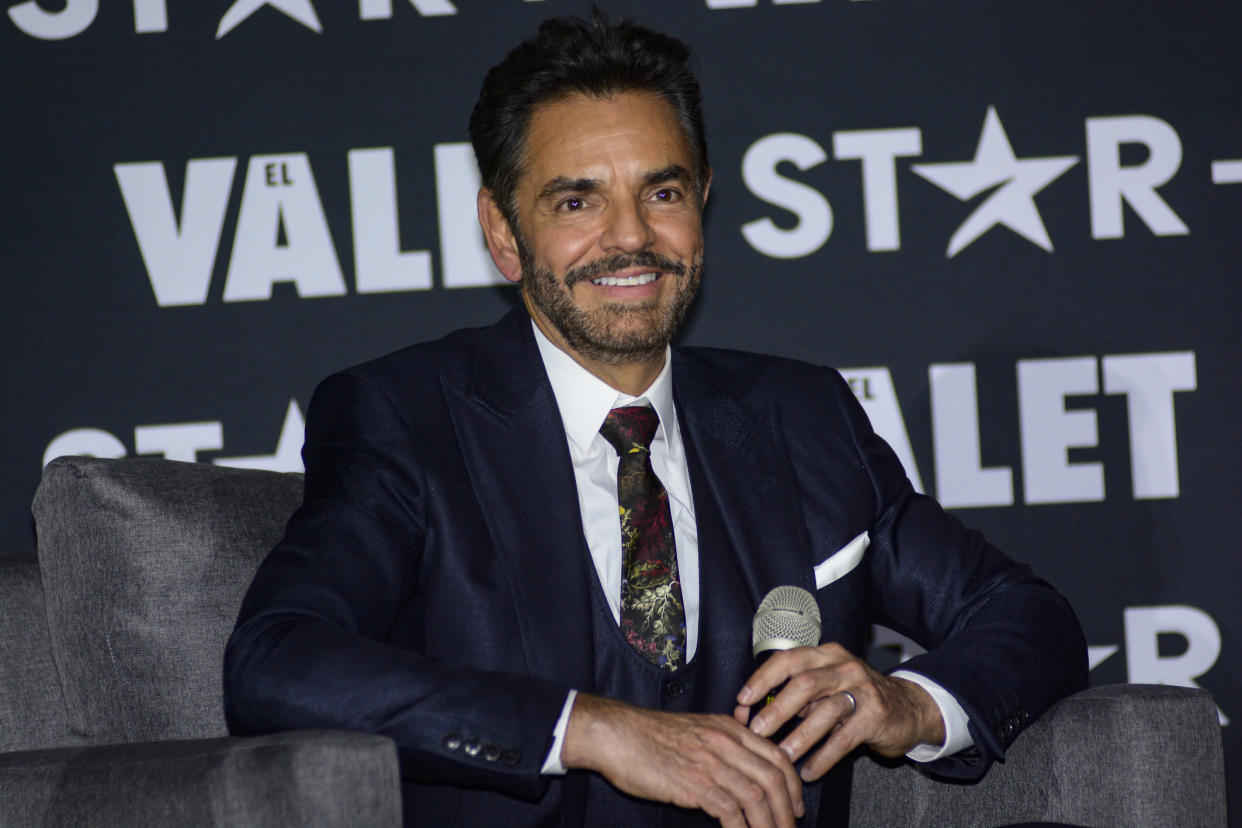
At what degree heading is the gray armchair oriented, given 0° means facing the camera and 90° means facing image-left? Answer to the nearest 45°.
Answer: approximately 315°

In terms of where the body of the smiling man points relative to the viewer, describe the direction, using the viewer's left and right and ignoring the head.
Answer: facing the viewer and to the right of the viewer
